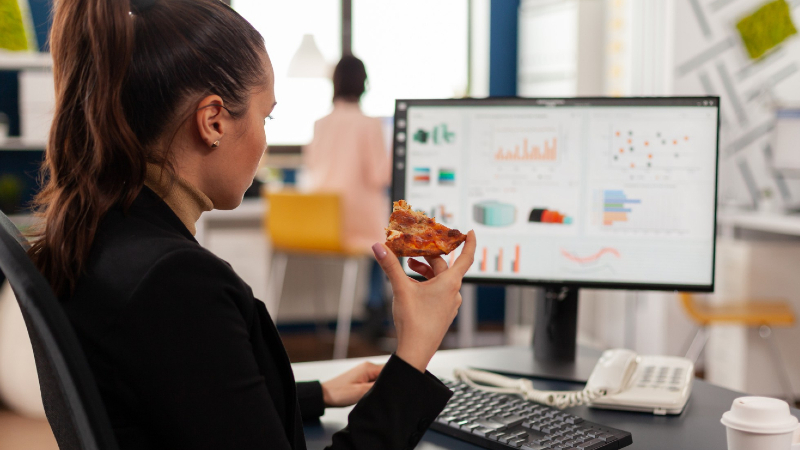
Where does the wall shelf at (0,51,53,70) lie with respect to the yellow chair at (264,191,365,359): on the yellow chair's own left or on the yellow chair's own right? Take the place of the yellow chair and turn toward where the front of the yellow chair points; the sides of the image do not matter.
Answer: on the yellow chair's own left

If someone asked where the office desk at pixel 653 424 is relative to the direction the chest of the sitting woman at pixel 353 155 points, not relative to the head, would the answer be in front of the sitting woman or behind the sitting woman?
behind

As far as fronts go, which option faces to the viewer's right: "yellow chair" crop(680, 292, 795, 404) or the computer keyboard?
the yellow chair

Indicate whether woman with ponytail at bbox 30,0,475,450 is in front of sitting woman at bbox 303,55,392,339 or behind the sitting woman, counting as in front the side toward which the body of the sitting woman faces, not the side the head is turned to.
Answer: behind

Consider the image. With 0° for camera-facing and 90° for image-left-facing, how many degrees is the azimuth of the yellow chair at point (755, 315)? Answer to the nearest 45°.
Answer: approximately 270°

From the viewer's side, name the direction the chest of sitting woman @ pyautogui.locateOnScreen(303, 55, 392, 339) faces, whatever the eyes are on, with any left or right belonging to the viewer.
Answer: facing away from the viewer

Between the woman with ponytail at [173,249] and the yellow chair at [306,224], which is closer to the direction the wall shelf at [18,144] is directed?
the woman with ponytail

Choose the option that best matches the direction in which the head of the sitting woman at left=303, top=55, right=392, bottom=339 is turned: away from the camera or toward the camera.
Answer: away from the camera

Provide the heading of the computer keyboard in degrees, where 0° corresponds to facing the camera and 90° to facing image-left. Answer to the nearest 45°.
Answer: approximately 45°

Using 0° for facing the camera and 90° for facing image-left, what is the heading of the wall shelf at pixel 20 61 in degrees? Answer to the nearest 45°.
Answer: approximately 0°

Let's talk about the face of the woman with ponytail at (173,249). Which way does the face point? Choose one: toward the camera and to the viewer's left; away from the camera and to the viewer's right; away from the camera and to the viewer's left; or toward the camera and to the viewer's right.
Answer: away from the camera and to the viewer's right

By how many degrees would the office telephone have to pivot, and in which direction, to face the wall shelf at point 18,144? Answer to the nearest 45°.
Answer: approximately 135° to its right

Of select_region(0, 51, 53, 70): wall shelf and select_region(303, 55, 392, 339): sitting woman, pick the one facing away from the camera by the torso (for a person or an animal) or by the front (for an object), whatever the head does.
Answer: the sitting woman
